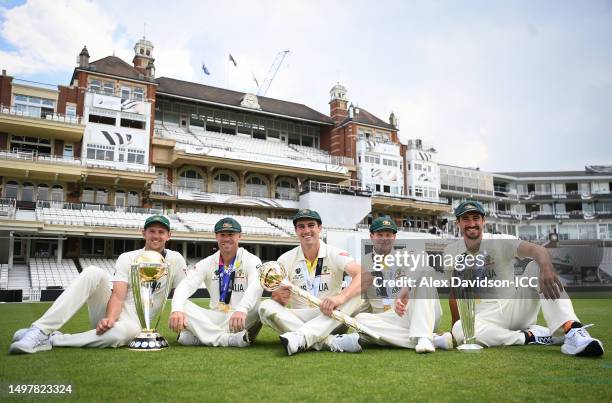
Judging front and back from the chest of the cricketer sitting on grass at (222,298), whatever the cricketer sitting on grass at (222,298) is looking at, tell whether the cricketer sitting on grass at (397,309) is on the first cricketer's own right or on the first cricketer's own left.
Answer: on the first cricketer's own left

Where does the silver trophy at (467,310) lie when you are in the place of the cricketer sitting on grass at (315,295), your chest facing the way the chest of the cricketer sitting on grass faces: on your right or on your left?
on your left

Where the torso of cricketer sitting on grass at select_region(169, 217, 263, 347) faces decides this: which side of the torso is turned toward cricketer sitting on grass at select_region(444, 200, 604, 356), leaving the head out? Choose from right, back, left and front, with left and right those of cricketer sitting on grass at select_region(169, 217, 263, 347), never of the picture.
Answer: left

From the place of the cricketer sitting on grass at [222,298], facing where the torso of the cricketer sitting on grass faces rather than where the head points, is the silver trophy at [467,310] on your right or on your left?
on your left

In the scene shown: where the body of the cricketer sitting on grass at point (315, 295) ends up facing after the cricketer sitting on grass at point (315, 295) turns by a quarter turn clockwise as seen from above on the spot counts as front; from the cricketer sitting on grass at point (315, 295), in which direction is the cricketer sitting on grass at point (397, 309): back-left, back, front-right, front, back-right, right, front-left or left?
back

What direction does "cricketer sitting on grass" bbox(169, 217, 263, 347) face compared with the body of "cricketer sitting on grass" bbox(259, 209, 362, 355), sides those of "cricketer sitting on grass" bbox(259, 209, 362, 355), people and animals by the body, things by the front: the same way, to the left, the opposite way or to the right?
the same way

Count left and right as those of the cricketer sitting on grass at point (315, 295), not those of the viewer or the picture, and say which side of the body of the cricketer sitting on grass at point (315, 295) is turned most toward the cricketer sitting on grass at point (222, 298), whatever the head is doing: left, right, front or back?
right

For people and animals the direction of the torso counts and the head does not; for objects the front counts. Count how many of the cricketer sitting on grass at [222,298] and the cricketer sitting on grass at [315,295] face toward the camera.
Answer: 2

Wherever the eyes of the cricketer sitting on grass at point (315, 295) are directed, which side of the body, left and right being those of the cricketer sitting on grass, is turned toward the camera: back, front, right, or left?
front

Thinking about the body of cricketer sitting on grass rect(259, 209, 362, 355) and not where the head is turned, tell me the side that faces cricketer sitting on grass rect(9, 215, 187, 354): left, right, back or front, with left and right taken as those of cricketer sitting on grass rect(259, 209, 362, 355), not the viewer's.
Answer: right

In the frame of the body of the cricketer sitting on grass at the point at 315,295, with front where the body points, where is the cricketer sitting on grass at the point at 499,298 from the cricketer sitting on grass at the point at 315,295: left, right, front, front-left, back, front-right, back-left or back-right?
left
